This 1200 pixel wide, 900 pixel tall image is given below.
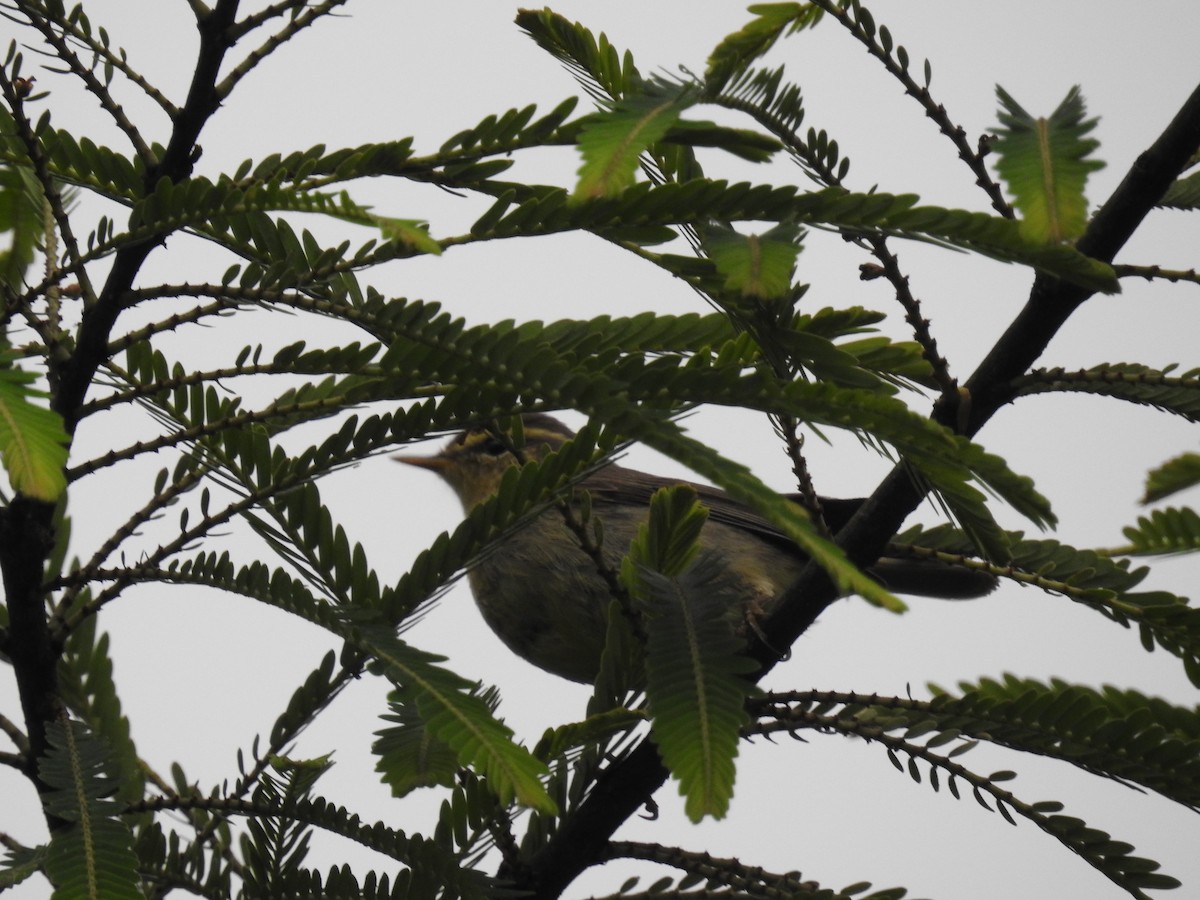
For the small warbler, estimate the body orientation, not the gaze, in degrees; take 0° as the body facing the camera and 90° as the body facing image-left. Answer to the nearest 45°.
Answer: approximately 90°

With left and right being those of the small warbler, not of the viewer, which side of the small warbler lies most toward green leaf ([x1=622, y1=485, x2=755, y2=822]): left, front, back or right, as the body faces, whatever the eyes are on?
left
